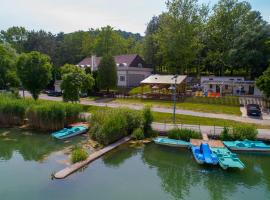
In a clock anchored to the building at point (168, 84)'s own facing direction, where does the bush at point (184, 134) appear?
The bush is roughly at 12 o'clock from the building.

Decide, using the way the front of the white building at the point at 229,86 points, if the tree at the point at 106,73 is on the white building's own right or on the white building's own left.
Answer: on the white building's own right

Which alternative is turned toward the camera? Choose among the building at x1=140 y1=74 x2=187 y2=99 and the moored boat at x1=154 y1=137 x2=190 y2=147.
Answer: the building

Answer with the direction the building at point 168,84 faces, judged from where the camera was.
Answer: facing the viewer

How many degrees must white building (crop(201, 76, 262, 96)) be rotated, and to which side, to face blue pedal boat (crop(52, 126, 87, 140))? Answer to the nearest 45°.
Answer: approximately 45° to its right

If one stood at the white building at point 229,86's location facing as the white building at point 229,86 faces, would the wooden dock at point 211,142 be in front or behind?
in front

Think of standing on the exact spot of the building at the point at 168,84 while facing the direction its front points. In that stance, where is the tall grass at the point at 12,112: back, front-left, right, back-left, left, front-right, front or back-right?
front-right

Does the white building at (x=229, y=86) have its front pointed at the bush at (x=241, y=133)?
yes

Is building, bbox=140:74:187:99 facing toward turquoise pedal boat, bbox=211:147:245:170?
yes

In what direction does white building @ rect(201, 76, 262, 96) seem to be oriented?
toward the camera

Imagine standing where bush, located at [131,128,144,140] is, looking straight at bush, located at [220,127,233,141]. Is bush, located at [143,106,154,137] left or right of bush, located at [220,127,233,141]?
left

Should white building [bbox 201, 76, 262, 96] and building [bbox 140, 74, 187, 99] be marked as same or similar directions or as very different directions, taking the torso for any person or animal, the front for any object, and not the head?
same or similar directions

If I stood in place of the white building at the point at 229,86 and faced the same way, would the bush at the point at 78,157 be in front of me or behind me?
in front

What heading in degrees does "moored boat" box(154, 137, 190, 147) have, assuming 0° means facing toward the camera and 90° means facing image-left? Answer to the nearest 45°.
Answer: approximately 90°

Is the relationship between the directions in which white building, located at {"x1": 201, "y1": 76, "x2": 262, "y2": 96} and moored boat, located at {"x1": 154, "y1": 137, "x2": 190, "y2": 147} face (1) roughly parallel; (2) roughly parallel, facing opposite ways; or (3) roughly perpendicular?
roughly perpendicular
